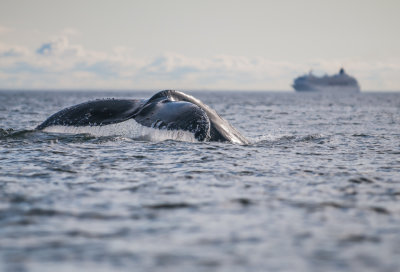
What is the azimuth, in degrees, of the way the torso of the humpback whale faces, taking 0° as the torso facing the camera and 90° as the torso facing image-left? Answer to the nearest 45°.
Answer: approximately 225°
